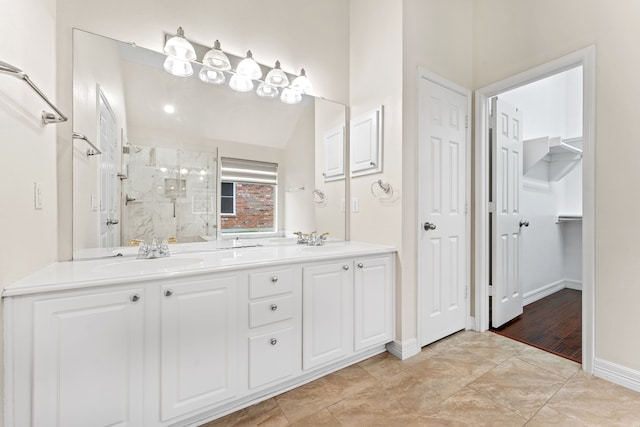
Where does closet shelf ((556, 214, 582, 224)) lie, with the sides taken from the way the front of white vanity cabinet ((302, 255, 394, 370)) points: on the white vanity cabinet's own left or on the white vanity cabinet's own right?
on the white vanity cabinet's own left

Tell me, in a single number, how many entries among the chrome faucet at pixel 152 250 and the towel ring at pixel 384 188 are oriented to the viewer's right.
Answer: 0

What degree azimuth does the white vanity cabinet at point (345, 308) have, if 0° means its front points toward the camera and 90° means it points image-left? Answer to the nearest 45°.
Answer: approximately 315°

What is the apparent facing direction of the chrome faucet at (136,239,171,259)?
toward the camera

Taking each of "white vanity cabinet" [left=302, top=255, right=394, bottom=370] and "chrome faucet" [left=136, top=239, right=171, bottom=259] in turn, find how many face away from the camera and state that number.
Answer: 0

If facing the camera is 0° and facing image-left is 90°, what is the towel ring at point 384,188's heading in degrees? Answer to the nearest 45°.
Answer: approximately 45°
